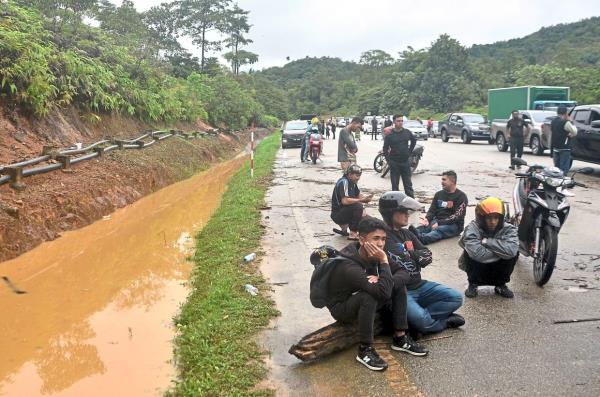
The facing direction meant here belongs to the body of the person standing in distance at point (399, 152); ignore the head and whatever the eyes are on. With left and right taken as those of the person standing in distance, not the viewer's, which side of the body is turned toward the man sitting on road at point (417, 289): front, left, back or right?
front

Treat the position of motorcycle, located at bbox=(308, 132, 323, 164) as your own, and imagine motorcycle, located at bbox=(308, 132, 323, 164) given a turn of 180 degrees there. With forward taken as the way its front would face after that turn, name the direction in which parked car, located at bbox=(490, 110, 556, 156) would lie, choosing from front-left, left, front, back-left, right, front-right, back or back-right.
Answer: right

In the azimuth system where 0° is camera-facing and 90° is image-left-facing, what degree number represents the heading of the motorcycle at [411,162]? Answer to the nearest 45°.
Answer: approximately 45°

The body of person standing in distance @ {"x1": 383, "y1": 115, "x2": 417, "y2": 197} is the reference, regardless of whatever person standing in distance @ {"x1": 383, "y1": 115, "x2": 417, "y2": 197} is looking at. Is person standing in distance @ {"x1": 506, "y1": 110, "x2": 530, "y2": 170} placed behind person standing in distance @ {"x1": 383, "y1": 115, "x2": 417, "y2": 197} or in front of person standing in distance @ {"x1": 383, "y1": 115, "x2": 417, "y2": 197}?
behind

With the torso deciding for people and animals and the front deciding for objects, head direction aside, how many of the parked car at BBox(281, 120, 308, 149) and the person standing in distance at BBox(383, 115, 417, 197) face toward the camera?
2

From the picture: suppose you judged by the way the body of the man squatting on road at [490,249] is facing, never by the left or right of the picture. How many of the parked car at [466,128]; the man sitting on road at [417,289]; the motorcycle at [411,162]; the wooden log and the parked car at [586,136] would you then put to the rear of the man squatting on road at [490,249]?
3

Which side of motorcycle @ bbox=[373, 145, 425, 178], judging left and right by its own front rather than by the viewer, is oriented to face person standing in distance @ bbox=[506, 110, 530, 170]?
back

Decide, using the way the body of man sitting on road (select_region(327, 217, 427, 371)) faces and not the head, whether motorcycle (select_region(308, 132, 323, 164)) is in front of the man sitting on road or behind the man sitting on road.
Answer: behind
